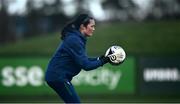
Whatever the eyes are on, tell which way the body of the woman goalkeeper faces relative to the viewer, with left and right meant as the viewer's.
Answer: facing to the right of the viewer
